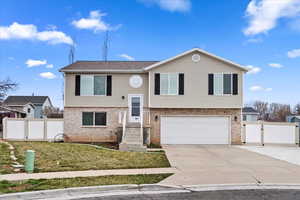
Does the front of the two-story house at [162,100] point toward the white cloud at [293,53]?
no

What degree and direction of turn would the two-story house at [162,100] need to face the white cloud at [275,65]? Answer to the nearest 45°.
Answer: approximately 135° to its left

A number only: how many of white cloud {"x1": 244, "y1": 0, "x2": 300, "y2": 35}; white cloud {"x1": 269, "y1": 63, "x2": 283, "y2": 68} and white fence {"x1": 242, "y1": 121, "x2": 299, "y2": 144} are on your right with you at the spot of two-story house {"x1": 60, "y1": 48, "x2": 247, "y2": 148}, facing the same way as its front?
0

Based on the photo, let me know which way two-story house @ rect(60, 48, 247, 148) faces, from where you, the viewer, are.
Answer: facing the viewer

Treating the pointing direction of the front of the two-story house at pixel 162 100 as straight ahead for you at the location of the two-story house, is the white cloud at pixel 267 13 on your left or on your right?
on your left

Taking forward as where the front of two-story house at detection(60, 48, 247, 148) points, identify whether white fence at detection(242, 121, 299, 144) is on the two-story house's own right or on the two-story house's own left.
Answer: on the two-story house's own left

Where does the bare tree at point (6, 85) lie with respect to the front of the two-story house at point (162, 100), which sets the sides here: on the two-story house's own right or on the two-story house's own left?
on the two-story house's own right

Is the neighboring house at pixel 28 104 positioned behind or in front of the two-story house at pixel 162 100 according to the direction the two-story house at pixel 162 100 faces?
behind
